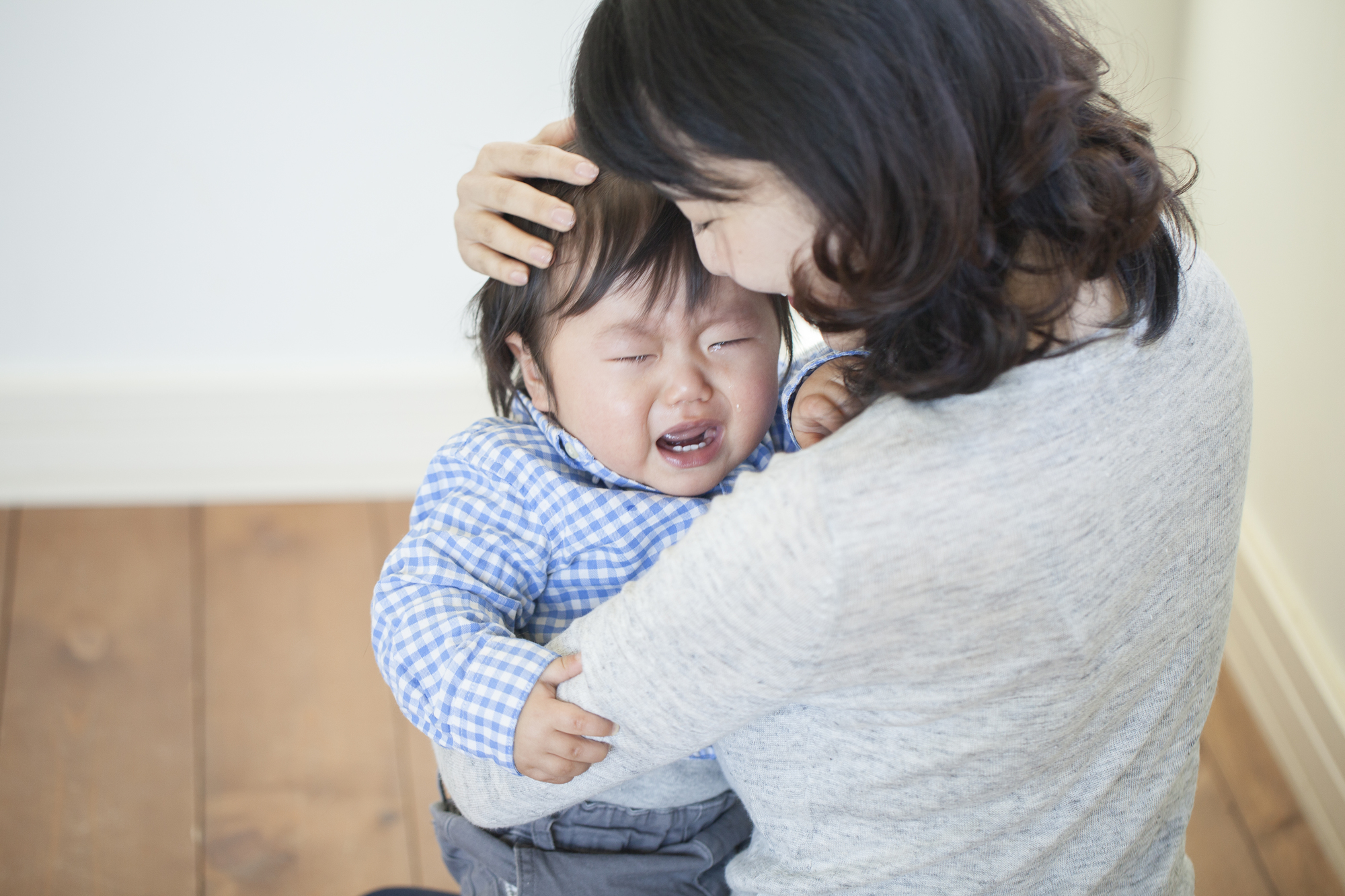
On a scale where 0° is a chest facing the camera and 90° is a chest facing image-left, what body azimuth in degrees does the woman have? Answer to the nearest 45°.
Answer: approximately 135°
